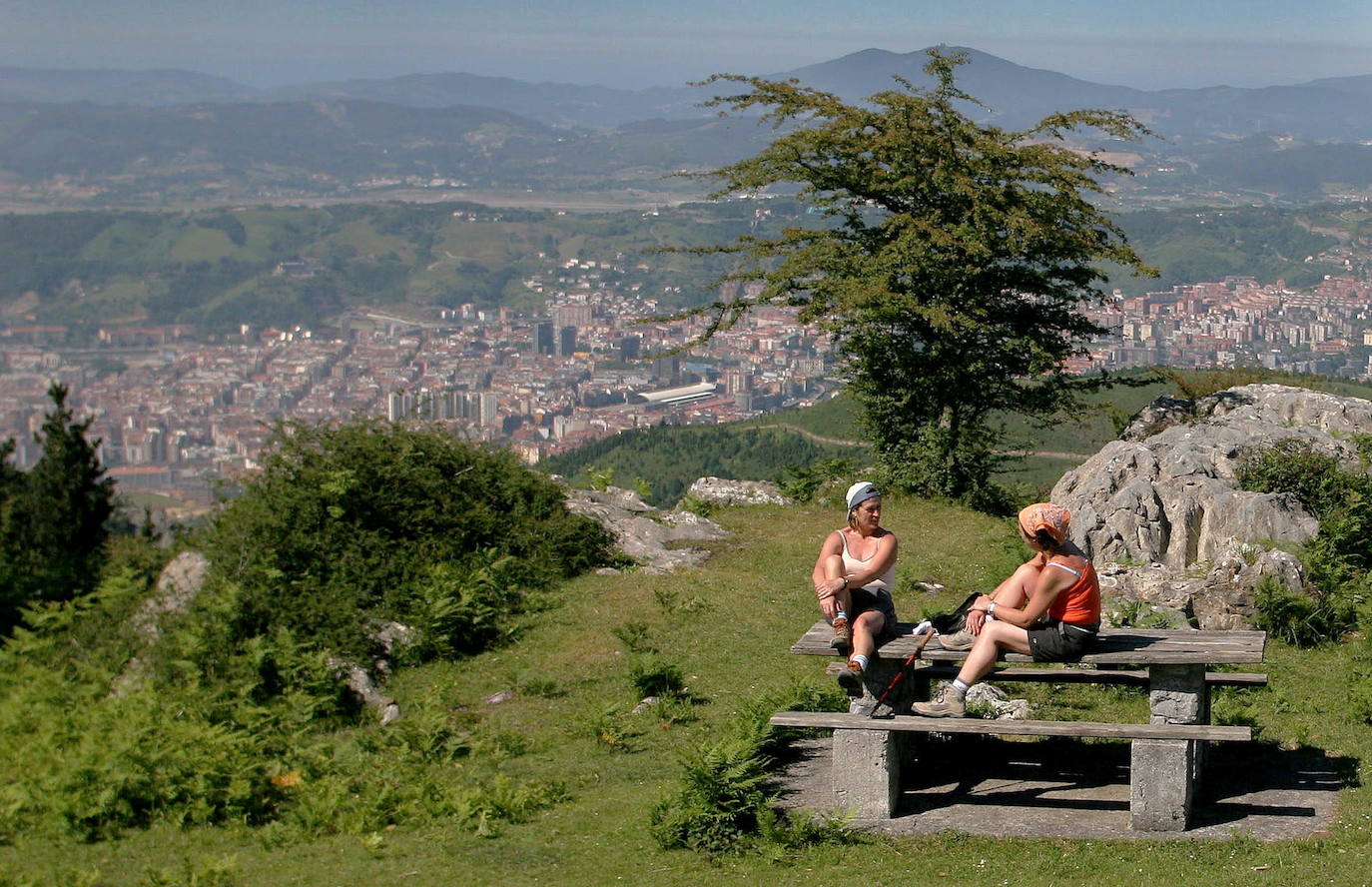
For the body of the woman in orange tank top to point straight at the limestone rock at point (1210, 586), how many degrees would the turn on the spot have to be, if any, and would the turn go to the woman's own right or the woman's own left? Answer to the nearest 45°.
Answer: approximately 90° to the woman's own right

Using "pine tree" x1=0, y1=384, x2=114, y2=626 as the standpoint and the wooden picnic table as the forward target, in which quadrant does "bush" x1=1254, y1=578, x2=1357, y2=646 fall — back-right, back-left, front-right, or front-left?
front-left

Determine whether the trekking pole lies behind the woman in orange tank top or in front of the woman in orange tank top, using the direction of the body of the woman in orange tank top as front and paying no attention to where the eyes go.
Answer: in front

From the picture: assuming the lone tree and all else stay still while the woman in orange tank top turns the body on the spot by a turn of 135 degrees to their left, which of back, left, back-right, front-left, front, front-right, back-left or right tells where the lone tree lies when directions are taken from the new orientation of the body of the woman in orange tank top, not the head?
back-left

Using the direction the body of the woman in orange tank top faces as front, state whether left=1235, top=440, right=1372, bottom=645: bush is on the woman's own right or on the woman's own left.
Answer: on the woman's own right

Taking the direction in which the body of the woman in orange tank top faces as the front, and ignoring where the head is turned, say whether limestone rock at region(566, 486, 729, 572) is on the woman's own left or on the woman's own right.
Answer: on the woman's own right

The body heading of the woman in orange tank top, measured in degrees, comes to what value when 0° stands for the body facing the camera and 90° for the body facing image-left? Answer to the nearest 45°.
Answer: approximately 90°

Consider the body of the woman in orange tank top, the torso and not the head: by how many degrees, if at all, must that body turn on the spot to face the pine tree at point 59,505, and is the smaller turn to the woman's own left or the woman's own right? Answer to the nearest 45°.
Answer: approximately 45° to the woman's own right

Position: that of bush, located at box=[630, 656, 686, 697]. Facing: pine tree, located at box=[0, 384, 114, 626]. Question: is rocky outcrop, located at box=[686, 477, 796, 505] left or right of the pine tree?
right

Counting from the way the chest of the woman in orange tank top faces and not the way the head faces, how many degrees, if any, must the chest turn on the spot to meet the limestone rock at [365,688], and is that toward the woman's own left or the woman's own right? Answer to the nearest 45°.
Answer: approximately 45° to the woman's own right

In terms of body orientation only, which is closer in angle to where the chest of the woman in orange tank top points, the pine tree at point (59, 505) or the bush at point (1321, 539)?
the pine tree
